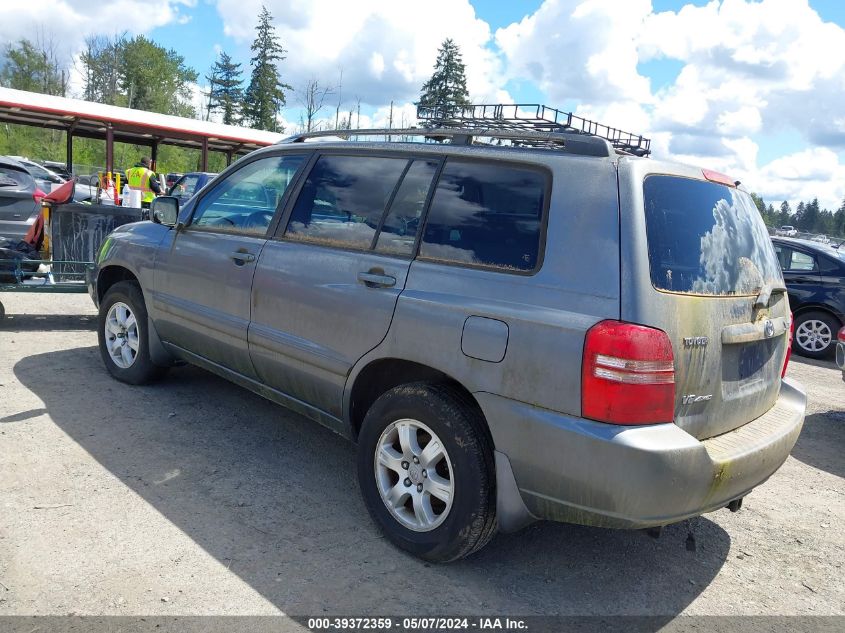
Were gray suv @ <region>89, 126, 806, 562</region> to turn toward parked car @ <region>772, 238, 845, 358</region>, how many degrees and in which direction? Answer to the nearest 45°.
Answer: approximately 90° to its right

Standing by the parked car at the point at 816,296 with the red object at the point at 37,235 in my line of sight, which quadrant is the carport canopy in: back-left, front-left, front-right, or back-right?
front-right

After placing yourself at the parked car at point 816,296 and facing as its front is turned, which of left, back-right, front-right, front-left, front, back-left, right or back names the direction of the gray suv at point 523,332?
left

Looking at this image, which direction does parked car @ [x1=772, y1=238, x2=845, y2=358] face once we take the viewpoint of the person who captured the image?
facing to the left of the viewer

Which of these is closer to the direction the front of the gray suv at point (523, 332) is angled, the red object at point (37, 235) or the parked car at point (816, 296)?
the red object

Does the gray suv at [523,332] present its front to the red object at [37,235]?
yes

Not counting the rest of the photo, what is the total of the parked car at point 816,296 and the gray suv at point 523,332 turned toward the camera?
0

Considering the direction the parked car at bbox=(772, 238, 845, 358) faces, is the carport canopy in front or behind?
in front

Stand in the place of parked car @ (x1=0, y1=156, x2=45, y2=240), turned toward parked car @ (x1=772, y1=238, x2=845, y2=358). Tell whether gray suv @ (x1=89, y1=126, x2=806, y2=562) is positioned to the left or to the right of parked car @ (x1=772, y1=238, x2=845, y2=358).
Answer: right

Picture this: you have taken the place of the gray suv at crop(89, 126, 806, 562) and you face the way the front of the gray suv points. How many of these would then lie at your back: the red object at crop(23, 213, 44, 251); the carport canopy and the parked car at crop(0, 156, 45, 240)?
0

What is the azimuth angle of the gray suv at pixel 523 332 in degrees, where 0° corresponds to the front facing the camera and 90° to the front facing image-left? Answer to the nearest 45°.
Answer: approximately 135°

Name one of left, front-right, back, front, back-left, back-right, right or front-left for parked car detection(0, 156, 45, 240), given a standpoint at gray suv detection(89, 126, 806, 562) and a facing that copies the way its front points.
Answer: front
